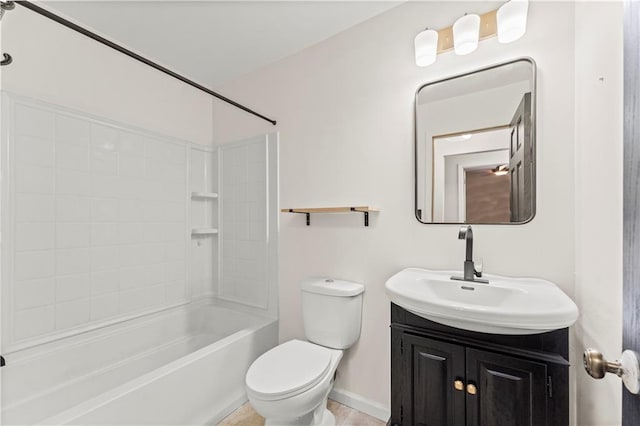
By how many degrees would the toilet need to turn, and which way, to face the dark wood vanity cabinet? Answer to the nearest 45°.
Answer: approximately 90° to its left

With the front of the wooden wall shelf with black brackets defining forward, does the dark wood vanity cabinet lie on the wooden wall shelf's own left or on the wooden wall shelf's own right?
on the wooden wall shelf's own left

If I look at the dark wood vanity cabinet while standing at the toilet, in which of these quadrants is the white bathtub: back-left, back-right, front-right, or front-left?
back-right

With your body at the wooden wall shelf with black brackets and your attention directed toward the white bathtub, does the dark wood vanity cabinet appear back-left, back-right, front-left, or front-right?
back-left

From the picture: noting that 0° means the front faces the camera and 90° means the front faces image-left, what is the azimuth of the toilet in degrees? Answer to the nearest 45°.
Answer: approximately 45°

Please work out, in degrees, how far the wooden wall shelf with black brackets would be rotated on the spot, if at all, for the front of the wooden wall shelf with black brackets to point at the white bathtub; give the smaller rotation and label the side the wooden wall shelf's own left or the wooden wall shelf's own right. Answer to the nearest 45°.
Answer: approximately 45° to the wooden wall shelf's own right
